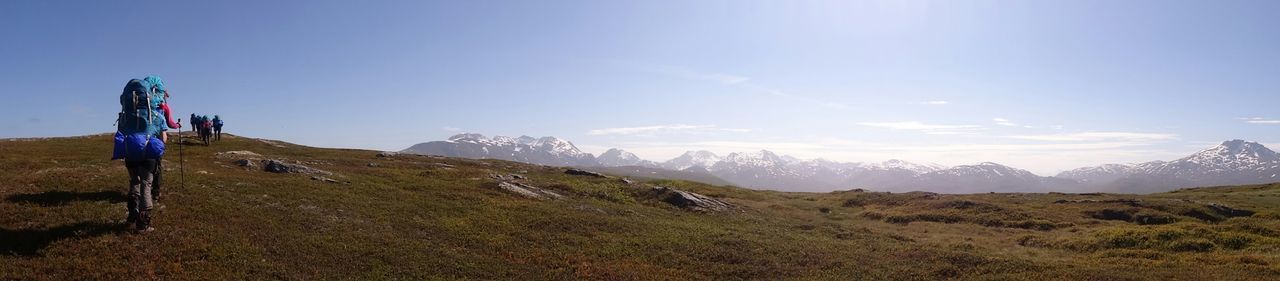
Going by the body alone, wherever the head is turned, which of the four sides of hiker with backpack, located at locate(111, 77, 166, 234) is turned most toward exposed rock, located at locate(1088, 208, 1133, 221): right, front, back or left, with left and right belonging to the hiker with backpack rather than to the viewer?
right

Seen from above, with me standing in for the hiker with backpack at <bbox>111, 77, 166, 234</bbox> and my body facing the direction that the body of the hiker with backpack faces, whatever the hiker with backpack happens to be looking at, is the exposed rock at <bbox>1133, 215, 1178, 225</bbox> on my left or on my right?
on my right

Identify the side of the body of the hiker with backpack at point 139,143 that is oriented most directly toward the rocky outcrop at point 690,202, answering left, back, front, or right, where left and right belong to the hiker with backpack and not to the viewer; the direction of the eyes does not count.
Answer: right

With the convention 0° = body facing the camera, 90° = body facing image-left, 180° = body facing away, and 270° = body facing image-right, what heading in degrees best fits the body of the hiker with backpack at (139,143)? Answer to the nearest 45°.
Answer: approximately 180°

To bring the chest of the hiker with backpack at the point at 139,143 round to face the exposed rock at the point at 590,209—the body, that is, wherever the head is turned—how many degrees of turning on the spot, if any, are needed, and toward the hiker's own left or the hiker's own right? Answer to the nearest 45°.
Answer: approximately 90° to the hiker's own right
